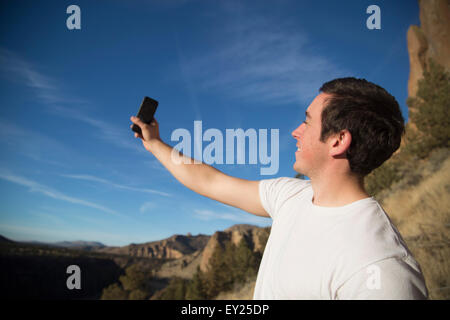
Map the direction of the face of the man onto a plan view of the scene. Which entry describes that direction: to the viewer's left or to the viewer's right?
to the viewer's left

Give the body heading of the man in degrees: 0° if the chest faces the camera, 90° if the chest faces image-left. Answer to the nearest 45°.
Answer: approximately 45°
